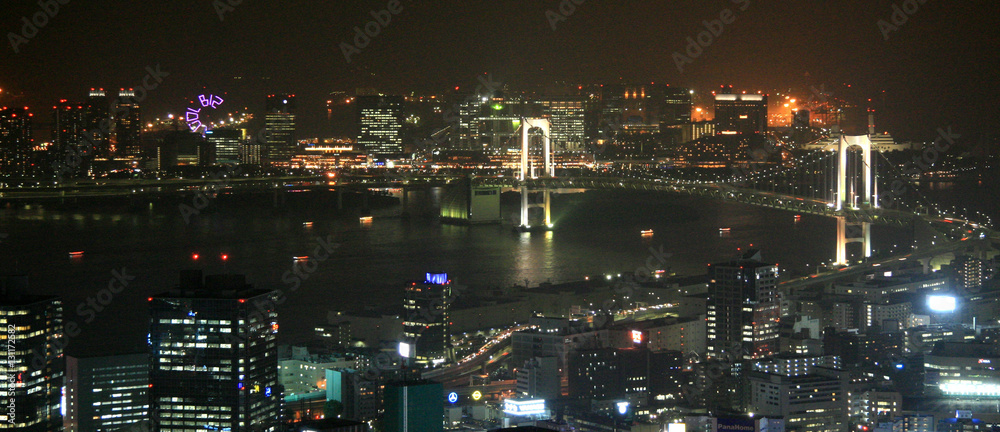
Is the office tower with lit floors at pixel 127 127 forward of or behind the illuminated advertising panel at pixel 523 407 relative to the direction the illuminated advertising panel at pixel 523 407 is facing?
behind

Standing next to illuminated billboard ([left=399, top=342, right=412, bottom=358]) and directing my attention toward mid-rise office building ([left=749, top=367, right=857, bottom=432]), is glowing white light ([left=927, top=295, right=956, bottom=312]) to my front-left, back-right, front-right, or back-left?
front-left

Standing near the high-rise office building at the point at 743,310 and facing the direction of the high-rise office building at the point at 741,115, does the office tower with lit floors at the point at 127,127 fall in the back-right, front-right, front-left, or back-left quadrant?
front-left

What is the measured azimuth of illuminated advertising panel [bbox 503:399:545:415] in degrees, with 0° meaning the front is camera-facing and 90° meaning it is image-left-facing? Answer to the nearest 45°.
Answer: approximately 0°

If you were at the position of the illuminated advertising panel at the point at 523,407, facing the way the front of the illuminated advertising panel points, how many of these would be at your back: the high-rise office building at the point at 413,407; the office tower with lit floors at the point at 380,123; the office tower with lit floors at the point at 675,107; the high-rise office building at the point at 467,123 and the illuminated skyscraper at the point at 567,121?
4

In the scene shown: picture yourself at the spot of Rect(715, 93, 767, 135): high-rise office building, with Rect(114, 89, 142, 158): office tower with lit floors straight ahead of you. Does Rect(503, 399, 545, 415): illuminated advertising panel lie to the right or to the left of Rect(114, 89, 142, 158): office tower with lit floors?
left

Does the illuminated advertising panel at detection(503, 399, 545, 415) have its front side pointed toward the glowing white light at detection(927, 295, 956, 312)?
no

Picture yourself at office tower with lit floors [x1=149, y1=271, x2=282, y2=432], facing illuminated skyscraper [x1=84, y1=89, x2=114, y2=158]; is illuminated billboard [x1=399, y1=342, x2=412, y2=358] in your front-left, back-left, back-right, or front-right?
front-right

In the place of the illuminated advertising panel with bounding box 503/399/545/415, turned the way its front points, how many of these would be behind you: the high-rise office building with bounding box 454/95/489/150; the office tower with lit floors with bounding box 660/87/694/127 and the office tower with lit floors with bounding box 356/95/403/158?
3

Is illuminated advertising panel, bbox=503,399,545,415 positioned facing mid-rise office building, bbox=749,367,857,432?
no

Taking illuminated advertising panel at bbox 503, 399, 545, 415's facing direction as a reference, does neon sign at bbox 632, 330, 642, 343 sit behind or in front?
behind

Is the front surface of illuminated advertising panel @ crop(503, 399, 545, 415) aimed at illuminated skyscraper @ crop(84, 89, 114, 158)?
no

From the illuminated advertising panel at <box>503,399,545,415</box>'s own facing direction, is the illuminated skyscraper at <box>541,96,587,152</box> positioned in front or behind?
behind

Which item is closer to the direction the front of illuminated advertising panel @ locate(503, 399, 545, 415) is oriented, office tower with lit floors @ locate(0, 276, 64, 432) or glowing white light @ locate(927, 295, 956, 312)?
the office tower with lit floors
